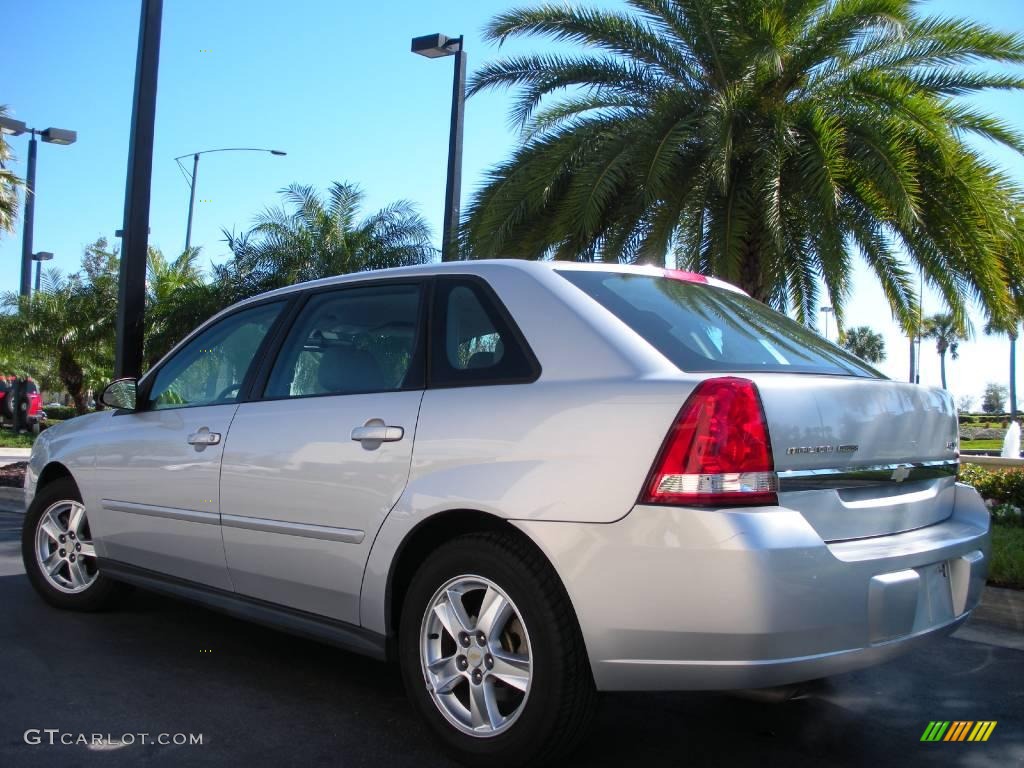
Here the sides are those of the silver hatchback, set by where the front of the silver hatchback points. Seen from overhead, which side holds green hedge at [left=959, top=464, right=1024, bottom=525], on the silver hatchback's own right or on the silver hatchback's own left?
on the silver hatchback's own right

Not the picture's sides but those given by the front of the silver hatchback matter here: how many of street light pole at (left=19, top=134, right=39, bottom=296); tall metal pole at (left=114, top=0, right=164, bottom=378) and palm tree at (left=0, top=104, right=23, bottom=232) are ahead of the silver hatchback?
3

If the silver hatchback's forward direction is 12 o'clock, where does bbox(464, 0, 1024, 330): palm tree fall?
The palm tree is roughly at 2 o'clock from the silver hatchback.

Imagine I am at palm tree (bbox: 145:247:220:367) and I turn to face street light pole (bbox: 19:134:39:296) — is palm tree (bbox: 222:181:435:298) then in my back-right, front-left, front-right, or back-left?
back-right

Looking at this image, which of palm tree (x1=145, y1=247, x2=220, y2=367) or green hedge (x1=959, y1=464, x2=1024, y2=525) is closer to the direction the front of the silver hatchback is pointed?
the palm tree

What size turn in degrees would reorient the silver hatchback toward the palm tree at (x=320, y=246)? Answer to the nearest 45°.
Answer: approximately 45° to its right

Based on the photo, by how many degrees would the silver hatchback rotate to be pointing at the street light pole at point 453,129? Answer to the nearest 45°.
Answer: approximately 45° to its right

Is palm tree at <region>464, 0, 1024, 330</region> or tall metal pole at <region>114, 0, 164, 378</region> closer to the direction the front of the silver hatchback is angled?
the tall metal pole

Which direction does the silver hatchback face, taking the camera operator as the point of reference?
facing away from the viewer and to the left of the viewer

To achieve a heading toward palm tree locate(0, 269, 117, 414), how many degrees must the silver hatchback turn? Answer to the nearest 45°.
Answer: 0° — it already faces it

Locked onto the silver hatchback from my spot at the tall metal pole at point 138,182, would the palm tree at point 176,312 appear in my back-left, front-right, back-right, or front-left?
back-left
